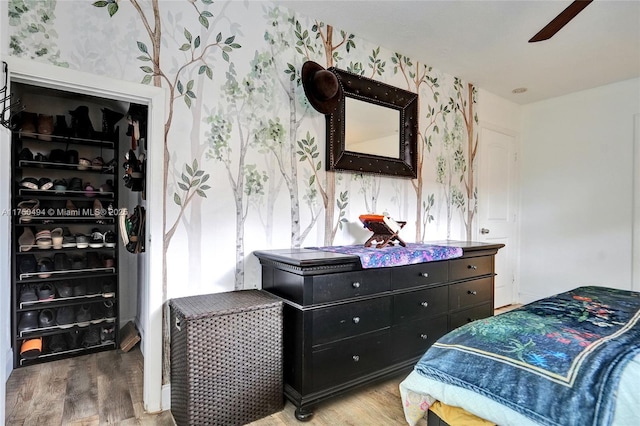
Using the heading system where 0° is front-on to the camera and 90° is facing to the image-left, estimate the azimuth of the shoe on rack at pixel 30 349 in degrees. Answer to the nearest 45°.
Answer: approximately 0°

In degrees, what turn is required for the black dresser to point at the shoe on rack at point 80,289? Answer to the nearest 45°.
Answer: approximately 135° to its right

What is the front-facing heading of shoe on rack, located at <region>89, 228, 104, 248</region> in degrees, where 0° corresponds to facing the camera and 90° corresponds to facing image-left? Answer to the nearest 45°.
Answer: approximately 0°
